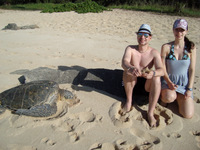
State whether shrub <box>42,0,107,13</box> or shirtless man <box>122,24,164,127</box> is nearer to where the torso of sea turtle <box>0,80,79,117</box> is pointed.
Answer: the shirtless man

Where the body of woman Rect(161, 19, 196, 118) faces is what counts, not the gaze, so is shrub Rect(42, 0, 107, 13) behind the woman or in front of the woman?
behind

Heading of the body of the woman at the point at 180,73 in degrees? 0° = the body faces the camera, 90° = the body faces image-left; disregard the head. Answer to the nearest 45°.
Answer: approximately 0°

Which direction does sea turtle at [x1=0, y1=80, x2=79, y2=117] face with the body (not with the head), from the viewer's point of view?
to the viewer's right

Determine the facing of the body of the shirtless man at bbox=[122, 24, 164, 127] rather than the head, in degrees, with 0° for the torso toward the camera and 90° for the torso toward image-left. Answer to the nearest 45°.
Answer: approximately 0°

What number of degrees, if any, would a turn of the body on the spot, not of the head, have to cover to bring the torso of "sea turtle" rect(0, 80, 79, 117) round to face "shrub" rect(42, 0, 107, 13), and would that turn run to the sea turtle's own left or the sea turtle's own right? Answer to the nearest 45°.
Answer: approximately 90° to the sea turtle's own left
